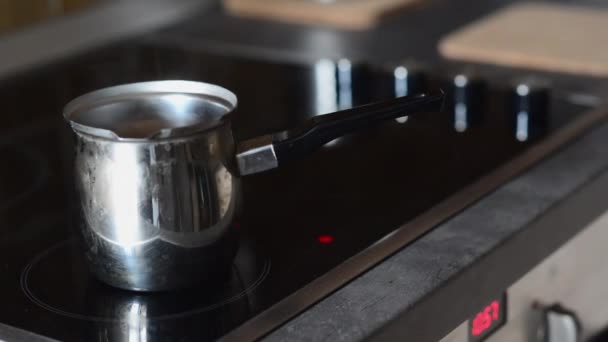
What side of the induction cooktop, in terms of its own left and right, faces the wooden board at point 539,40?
left

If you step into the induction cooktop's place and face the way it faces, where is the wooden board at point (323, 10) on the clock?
The wooden board is roughly at 8 o'clock from the induction cooktop.

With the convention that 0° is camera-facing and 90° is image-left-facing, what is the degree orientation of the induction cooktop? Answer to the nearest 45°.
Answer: approximately 315°
